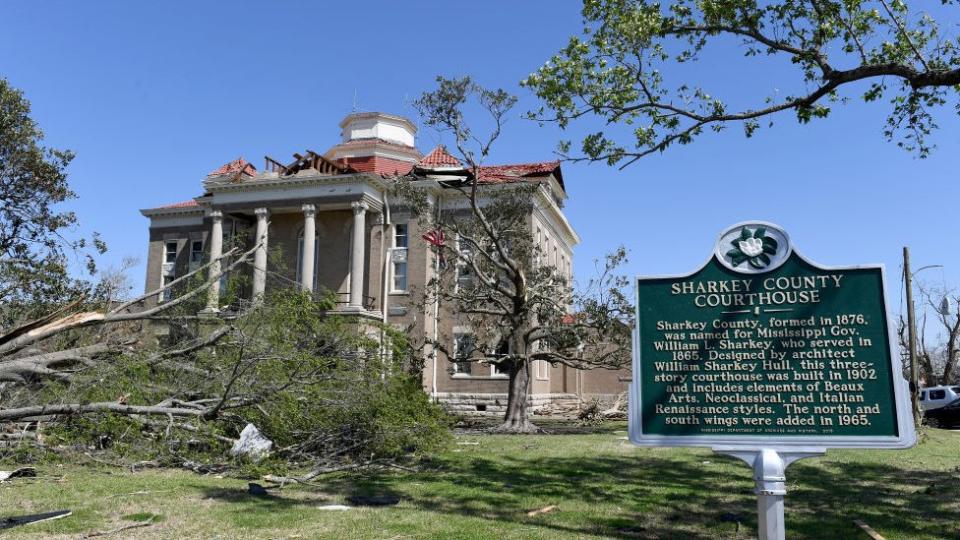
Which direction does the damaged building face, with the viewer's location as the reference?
facing the viewer and to the left of the viewer

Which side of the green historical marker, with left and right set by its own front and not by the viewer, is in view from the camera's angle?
front

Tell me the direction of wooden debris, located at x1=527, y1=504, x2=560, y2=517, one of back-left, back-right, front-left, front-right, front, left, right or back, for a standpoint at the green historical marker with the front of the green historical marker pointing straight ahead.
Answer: back-right

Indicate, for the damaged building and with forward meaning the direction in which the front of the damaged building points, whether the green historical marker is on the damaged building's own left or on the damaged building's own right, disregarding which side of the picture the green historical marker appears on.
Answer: on the damaged building's own left

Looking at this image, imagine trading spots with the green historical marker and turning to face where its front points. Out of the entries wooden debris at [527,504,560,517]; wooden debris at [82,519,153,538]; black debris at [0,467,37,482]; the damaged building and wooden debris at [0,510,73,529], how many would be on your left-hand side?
0

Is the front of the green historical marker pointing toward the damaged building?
no

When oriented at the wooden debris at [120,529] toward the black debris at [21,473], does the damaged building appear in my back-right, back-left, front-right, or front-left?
front-right

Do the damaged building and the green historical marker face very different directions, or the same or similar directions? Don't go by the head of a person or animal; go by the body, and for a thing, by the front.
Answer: same or similar directions

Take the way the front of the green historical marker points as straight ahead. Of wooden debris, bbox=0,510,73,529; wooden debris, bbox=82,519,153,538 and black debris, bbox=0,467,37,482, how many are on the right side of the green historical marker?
3

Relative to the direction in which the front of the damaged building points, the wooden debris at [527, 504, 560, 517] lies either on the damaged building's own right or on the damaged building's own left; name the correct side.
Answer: on the damaged building's own left

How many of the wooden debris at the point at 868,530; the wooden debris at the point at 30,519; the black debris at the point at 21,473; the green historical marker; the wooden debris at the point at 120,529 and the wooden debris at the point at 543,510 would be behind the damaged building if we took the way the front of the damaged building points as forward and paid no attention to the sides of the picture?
0

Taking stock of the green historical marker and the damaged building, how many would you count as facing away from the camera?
0

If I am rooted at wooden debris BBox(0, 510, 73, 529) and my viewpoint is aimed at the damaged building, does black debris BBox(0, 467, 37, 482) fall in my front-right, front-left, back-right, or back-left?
front-left

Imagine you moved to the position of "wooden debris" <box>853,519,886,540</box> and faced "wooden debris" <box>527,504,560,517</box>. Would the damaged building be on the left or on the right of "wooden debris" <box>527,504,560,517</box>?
right
